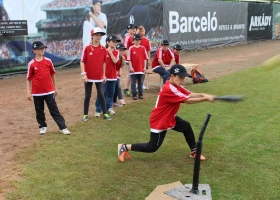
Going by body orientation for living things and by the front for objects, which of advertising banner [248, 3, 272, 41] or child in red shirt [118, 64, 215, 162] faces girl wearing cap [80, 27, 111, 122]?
the advertising banner

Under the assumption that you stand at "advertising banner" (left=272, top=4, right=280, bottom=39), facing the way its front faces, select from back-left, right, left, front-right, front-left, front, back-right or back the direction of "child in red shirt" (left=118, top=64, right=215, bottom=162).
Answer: front

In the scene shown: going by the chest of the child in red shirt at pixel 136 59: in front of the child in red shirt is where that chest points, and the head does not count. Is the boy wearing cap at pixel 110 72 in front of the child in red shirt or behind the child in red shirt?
in front

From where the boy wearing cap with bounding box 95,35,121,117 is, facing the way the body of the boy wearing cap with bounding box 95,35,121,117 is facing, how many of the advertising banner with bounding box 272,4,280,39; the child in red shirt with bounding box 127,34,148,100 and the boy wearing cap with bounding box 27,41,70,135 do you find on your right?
1

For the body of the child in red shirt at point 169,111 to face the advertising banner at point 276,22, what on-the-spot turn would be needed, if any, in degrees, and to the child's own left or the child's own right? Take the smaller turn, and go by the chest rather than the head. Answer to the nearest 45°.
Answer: approximately 90° to the child's own left

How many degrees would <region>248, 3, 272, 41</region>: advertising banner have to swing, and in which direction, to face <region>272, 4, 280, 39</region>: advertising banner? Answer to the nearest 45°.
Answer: approximately 135° to its left

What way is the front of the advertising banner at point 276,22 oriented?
toward the camera

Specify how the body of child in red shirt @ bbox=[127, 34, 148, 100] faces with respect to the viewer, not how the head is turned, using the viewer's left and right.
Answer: facing the viewer
